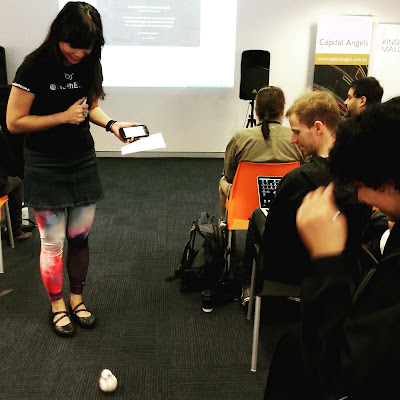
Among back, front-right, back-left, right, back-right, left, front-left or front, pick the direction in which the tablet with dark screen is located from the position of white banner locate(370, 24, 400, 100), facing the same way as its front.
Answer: front

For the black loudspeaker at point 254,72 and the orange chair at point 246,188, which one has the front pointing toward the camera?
the black loudspeaker

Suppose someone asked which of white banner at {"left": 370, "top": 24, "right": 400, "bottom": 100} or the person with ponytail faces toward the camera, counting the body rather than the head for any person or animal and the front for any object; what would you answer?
the white banner

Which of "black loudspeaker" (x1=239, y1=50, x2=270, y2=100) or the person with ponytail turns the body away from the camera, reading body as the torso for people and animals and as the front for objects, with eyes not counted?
the person with ponytail

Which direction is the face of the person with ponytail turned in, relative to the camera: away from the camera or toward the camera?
away from the camera

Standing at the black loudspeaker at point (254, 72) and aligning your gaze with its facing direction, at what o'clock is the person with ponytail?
The person with ponytail is roughly at 12 o'clock from the black loudspeaker.

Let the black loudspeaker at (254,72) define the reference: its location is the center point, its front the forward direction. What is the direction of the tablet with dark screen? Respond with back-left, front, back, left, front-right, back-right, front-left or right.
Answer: front

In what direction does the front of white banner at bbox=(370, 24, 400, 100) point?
toward the camera

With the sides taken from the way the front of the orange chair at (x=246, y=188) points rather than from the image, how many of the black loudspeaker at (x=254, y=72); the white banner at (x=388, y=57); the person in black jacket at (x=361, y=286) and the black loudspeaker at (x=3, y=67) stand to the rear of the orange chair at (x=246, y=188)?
1

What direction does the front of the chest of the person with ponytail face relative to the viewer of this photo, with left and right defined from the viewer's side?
facing away from the viewer

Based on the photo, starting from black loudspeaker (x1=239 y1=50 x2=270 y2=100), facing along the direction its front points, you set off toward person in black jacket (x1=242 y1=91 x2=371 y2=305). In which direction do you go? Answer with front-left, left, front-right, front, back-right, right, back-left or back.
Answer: front

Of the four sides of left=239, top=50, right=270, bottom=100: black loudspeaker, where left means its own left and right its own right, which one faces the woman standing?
front

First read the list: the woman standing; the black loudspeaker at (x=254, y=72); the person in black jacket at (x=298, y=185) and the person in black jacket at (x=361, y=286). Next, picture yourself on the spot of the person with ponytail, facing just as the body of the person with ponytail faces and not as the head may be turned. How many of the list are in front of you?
1
